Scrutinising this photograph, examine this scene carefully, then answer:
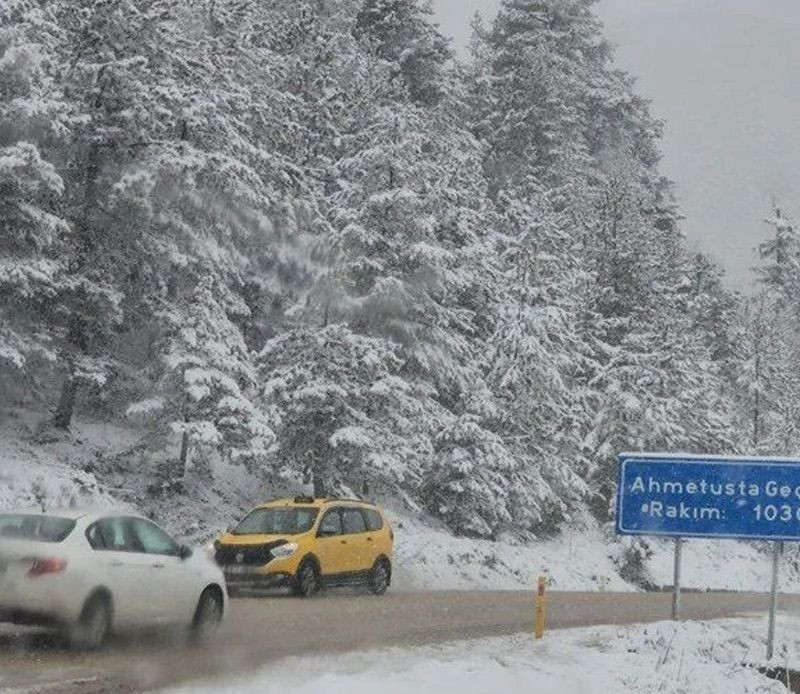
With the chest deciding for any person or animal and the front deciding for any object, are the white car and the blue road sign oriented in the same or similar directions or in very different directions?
very different directions

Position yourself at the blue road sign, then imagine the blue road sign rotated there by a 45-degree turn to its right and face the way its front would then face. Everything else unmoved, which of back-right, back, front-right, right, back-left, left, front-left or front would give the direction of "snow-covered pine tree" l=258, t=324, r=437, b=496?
right

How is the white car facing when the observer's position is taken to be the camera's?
facing away from the viewer and to the right of the viewer

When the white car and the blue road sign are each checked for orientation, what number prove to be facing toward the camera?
1

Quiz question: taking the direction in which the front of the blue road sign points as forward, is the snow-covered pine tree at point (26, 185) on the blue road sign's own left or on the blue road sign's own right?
on the blue road sign's own right

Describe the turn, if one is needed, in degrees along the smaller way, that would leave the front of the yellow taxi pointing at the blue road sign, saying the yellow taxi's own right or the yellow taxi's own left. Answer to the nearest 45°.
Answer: approximately 90° to the yellow taxi's own left

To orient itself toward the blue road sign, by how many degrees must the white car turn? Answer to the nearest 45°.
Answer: approximately 45° to its right

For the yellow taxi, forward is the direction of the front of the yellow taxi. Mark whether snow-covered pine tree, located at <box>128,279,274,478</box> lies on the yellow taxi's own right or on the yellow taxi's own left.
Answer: on the yellow taxi's own right

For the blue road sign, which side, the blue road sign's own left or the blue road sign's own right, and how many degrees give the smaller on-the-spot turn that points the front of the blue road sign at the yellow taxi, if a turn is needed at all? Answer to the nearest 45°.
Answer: approximately 135° to the blue road sign's own right
